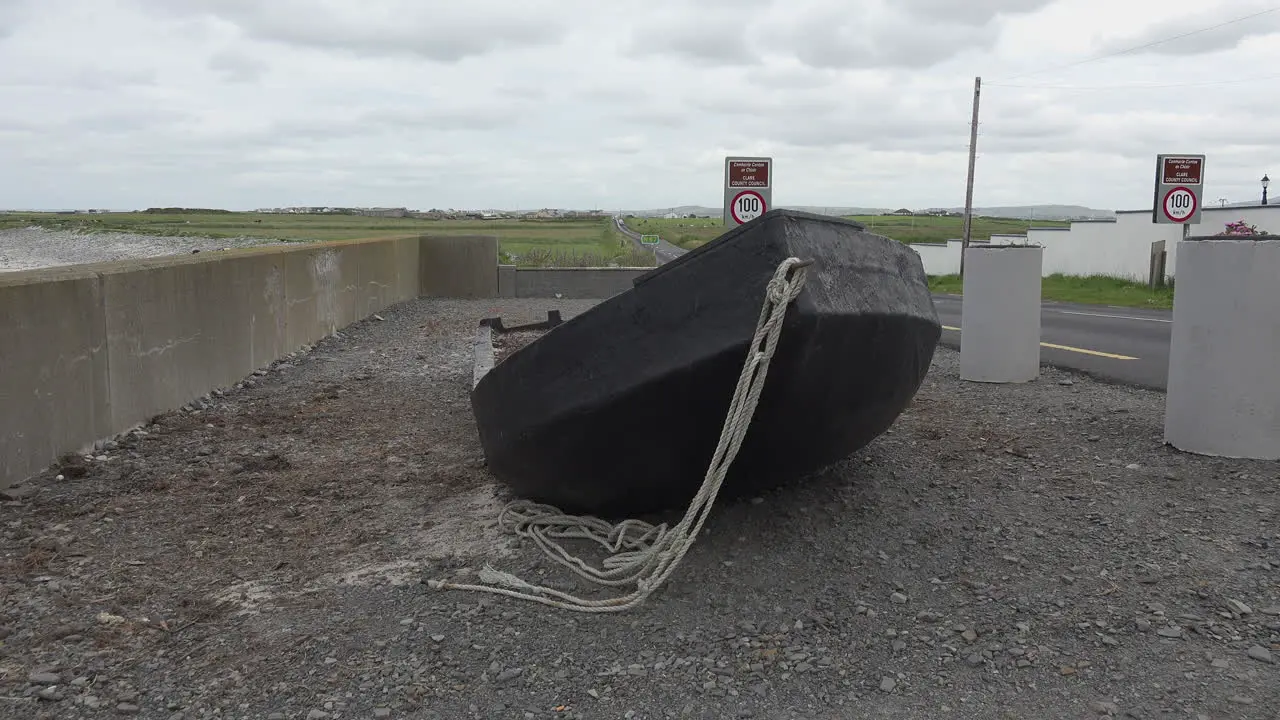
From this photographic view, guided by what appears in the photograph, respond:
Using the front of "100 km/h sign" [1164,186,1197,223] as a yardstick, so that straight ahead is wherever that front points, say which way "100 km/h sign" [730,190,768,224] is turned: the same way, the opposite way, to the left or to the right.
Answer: the same way

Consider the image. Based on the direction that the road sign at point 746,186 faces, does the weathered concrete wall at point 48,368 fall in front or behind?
in front

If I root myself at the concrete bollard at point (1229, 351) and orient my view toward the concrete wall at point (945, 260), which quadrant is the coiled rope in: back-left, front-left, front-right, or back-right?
back-left

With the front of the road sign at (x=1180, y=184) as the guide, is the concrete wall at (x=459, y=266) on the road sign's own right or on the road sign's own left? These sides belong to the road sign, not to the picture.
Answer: on the road sign's own right

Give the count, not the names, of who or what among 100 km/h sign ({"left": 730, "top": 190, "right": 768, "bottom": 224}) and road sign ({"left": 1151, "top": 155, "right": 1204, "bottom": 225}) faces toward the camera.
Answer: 2

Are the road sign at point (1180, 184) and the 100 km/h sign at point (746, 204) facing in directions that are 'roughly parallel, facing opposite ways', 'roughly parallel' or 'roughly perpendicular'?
roughly parallel

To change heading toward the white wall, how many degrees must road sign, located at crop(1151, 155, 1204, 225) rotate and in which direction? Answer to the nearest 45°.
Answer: approximately 180°

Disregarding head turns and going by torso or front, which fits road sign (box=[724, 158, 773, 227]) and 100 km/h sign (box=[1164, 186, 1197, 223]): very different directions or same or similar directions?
same or similar directions

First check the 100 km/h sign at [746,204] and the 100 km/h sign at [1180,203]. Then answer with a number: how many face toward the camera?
2

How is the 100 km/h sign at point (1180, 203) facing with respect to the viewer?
toward the camera

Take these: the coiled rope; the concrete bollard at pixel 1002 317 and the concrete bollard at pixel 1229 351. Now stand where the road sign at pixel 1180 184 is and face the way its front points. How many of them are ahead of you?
3

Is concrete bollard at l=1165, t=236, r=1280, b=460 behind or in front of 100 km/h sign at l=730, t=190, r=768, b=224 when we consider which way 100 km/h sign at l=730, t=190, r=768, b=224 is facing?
in front

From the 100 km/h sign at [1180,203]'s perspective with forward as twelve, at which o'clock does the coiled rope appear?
The coiled rope is roughly at 12 o'clock from the 100 km/h sign.

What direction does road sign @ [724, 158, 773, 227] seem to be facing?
toward the camera
